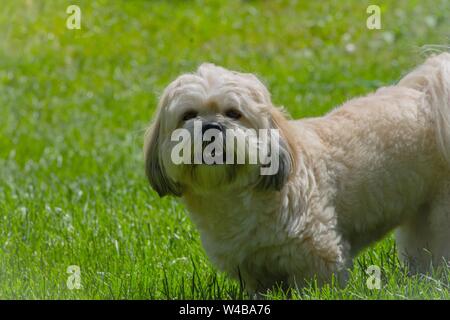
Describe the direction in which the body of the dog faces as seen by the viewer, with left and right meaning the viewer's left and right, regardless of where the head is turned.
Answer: facing the viewer and to the left of the viewer
